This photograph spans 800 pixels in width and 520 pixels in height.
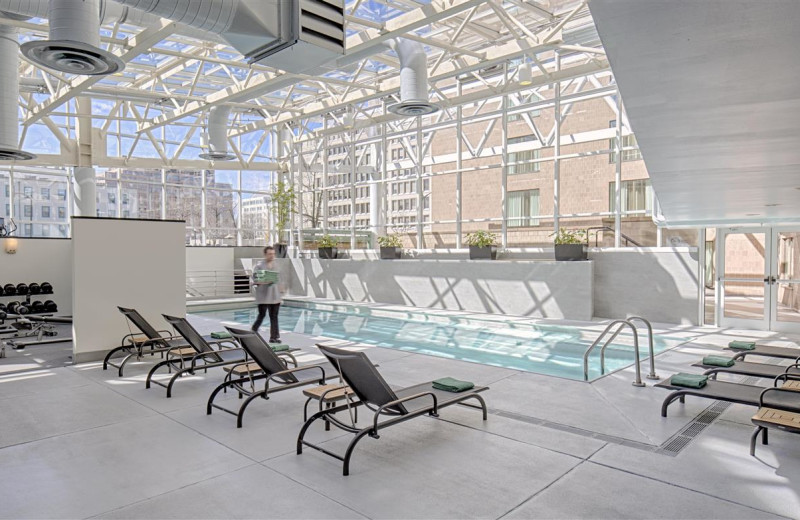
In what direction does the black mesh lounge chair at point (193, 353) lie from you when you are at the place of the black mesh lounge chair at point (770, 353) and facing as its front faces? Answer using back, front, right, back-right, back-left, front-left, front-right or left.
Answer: front-left

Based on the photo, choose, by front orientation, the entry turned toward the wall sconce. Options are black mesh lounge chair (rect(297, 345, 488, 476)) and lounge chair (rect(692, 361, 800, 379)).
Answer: the lounge chair

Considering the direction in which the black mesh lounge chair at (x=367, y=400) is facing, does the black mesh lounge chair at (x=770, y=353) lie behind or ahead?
ahead

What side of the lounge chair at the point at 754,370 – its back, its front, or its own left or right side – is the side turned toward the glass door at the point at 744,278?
right

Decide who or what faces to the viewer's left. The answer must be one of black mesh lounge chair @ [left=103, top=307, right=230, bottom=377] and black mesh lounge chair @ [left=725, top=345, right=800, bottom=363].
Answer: black mesh lounge chair @ [left=725, top=345, right=800, bottom=363]

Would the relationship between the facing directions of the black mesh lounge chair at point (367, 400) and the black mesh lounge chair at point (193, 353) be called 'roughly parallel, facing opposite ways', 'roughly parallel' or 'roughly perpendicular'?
roughly parallel

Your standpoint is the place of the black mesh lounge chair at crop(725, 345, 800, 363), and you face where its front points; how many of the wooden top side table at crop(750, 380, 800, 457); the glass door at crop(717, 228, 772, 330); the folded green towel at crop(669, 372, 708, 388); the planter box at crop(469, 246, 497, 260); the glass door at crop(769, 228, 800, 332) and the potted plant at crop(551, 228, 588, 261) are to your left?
2

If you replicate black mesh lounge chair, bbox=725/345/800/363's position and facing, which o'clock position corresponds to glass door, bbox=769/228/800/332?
The glass door is roughly at 3 o'clock from the black mesh lounge chair.

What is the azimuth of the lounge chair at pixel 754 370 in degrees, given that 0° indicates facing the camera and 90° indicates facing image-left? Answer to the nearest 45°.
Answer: approximately 90°

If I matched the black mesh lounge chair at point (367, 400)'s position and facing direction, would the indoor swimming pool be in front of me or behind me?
in front

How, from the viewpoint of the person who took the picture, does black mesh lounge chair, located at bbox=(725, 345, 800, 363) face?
facing to the left of the viewer
